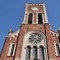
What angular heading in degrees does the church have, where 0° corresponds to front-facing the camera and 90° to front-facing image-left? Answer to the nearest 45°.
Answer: approximately 0°
